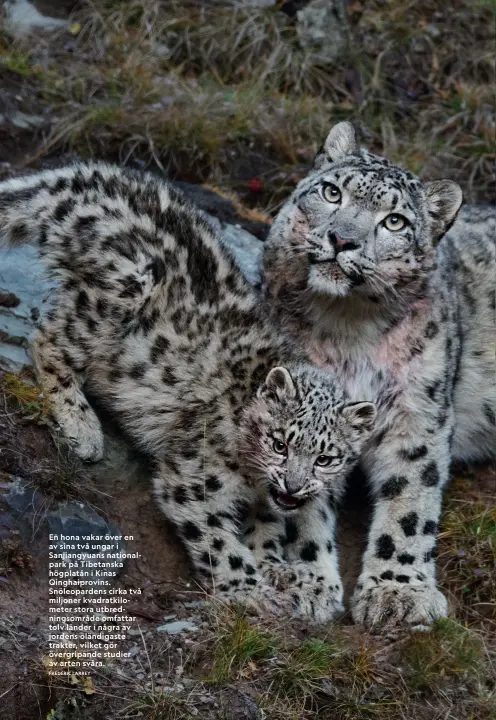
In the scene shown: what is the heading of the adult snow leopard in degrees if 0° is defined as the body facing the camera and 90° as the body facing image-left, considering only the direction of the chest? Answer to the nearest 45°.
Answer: approximately 45°

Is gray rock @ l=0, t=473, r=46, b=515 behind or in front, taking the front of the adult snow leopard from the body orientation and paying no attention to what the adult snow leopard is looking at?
in front

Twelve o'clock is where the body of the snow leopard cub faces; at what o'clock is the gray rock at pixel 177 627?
The gray rock is roughly at 1 o'clock from the snow leopard cub.

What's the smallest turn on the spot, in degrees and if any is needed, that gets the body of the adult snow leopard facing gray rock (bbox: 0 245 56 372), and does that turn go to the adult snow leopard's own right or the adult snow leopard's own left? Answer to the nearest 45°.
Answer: approximately 45° to the adult snow leopard's own right

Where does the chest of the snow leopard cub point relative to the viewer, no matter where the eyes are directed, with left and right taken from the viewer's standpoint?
facing the viewer and to the right of the viewer

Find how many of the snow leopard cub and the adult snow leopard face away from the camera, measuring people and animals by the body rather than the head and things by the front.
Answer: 0

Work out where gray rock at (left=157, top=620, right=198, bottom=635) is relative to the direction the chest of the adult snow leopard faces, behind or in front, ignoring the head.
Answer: in front

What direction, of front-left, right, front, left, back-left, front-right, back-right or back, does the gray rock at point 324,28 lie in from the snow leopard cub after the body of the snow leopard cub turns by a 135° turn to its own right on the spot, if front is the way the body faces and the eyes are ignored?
right

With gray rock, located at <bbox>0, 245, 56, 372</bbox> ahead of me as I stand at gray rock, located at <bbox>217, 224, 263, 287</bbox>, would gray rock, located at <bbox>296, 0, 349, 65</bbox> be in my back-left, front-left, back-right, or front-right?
back-right

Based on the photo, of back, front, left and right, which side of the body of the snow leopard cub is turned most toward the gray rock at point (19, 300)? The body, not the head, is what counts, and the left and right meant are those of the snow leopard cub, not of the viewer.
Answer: back

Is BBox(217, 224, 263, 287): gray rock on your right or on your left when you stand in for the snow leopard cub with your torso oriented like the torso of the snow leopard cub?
on your left

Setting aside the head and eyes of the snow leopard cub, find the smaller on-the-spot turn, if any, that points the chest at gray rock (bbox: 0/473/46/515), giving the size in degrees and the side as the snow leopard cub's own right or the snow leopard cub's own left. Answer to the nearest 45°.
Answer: approximately 90° to the snow leopard cub's own right
